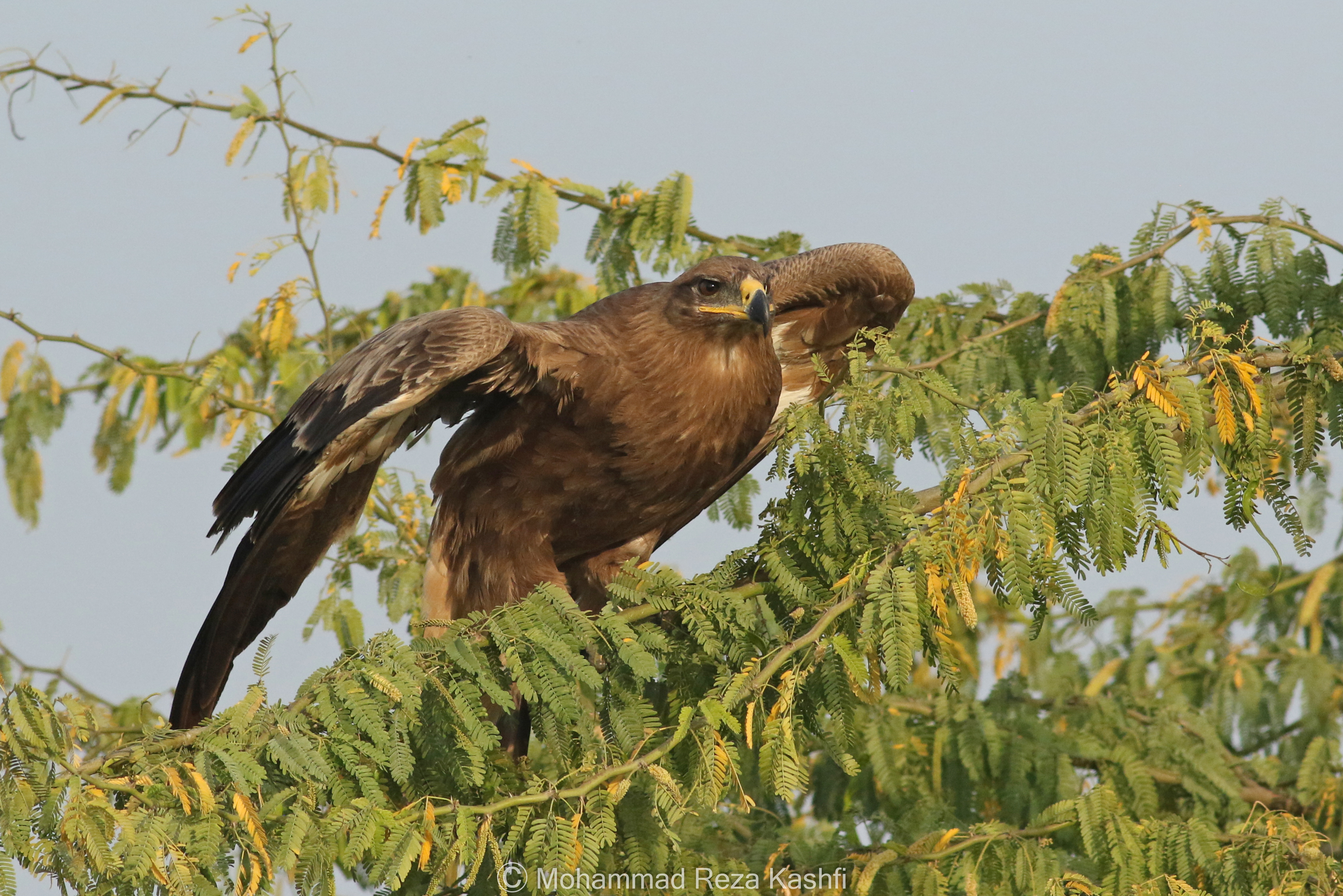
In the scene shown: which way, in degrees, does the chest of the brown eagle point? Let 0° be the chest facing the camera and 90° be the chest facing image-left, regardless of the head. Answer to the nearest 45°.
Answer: approximately 315°

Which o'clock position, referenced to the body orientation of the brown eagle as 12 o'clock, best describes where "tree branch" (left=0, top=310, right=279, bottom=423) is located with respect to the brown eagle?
The tree branch is roughly at 5 o'clock from the brown eagle.

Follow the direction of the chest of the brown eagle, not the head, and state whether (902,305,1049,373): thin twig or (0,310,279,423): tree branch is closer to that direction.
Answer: the thin twig

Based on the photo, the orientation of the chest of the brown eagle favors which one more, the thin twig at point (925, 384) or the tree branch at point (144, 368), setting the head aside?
the thin twig

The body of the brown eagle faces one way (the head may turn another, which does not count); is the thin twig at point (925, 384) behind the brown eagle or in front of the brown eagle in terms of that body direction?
in front

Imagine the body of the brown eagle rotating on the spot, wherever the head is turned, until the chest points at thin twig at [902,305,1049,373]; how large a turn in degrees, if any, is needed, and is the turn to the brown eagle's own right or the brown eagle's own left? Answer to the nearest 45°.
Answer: approximately 45° to the brown eagle's own left
